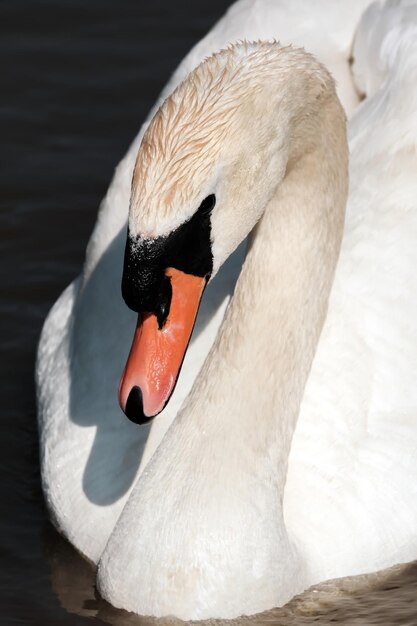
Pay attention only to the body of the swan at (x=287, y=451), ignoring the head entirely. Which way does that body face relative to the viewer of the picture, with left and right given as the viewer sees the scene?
facing the viewer and to the left of the viewer
